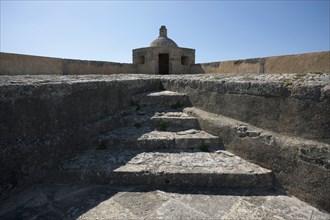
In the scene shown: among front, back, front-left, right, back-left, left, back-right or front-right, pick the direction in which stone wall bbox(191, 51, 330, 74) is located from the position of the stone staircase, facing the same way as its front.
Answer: back-left

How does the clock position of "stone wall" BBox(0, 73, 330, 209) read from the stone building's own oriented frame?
The stone wall is roughly at 12 o'clock from the stone building.

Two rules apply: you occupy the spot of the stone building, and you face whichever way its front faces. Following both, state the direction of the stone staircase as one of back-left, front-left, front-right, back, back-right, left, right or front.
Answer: front

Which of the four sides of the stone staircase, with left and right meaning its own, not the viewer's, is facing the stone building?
back

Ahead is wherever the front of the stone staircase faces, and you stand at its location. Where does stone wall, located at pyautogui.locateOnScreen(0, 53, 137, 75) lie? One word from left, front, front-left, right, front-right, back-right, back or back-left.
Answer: back-right

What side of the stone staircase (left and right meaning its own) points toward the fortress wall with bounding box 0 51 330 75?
back

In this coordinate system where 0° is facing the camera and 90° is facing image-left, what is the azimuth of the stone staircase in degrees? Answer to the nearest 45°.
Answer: approximately 0°

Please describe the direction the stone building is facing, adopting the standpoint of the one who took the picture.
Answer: facing the viewer

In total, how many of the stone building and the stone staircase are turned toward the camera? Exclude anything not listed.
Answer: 2
